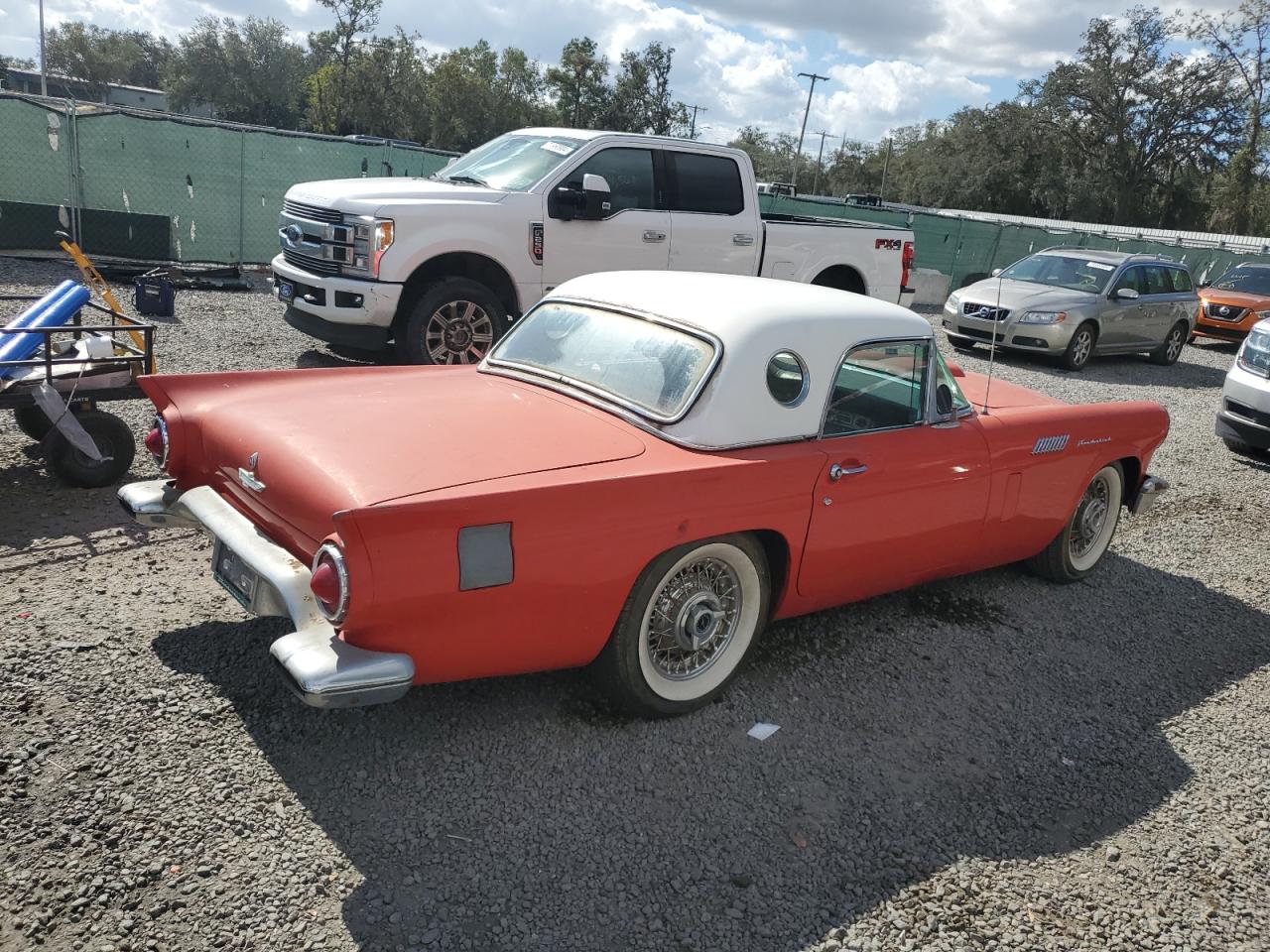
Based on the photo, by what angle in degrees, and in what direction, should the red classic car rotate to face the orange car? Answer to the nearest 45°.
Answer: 0° — it already faces it

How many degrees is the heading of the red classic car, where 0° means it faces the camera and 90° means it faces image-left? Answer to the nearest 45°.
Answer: approximately 225°

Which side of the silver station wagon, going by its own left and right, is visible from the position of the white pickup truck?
front

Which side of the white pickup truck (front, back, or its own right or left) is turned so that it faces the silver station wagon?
back

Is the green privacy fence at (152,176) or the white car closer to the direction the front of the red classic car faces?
the white car

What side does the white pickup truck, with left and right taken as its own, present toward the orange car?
back

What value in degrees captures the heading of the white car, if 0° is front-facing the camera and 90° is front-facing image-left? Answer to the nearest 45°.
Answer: approximately 45°

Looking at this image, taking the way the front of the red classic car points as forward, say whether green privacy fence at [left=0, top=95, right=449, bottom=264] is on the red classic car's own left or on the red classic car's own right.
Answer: on the red classic car's own left

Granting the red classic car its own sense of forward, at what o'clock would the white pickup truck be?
The white pickup truck is roughly at 10 o'clock from the red classic car.

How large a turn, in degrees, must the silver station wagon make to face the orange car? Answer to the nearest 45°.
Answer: approximately 180°

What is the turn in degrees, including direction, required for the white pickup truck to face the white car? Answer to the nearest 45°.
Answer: approximately 135° to its left
